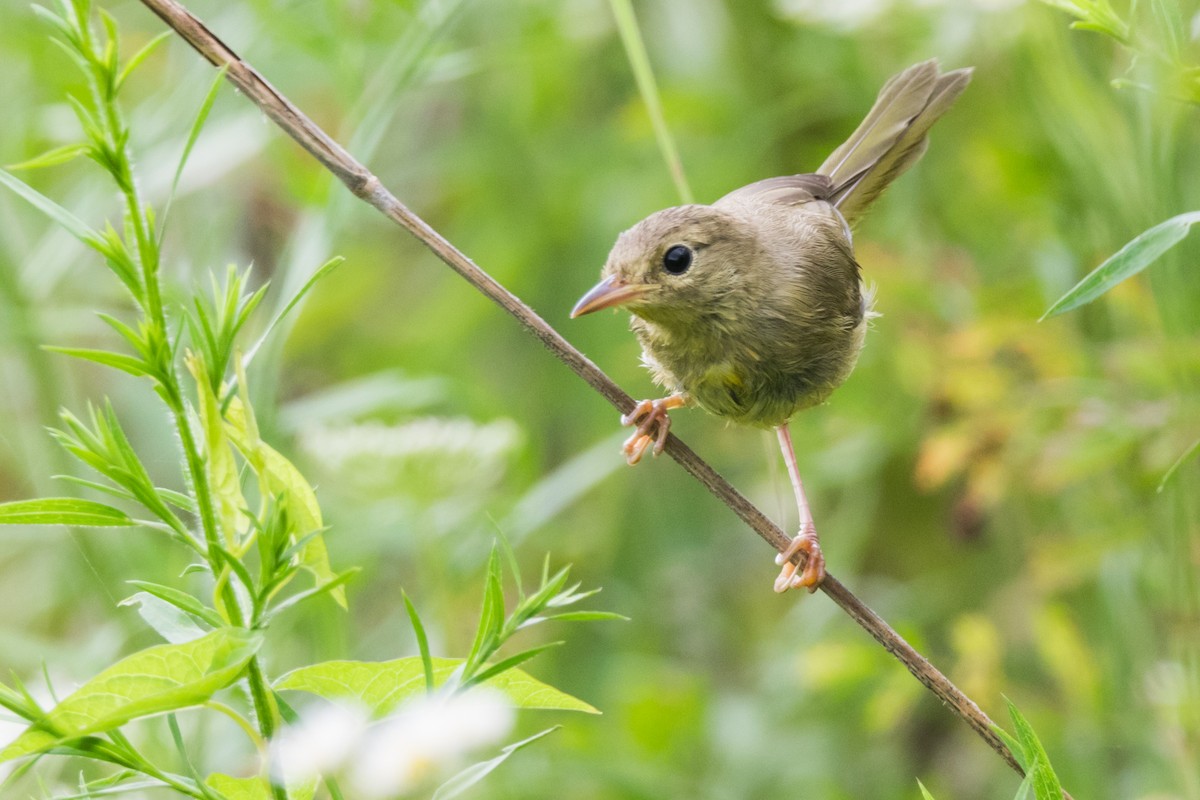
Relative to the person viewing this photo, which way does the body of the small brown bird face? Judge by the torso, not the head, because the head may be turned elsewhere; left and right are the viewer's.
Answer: facing the viewer and to the left of the viewer

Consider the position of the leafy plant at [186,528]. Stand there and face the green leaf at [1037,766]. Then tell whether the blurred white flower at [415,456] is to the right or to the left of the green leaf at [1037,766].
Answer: left

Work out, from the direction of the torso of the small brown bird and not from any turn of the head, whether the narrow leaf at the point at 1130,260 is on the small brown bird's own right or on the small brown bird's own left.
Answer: on the small brown bird's own left
